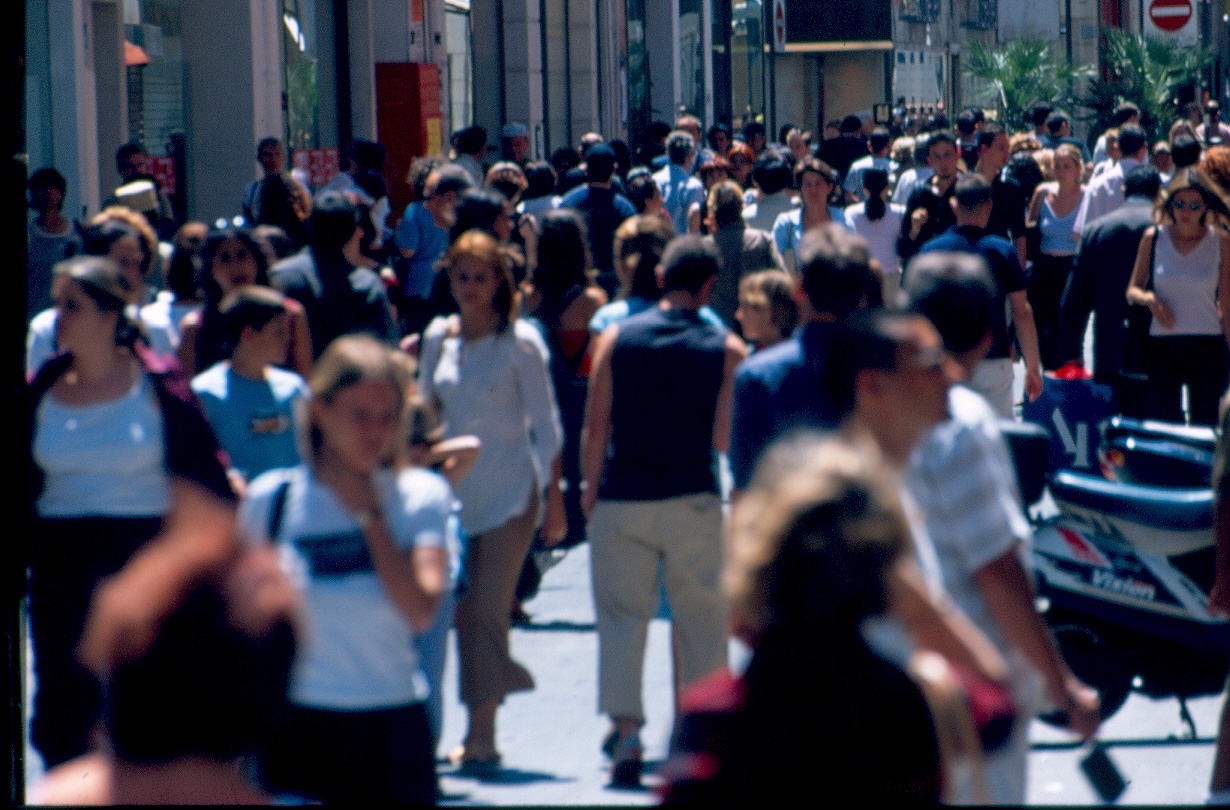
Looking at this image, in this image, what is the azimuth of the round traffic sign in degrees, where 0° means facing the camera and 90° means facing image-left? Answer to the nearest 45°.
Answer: approximately 0°

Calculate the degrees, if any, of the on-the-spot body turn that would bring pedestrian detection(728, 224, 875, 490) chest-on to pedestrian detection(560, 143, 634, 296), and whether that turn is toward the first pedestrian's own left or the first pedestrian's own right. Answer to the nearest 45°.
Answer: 0° — they already face them

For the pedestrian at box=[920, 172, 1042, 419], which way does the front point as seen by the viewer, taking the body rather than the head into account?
away from the camera

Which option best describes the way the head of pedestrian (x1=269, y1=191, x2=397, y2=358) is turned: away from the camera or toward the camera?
away from the camera

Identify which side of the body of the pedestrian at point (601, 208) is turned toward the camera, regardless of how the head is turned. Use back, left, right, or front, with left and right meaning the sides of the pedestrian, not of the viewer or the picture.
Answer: back

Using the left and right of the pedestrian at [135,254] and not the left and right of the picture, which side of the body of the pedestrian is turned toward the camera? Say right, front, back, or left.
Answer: front

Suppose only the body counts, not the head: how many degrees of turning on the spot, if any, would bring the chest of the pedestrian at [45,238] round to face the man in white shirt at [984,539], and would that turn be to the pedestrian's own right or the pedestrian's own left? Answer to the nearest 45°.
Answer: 0° — they already face them

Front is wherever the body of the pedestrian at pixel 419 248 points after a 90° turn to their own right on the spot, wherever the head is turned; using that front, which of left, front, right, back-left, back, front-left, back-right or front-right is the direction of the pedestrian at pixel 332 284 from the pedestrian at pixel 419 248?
front-left
